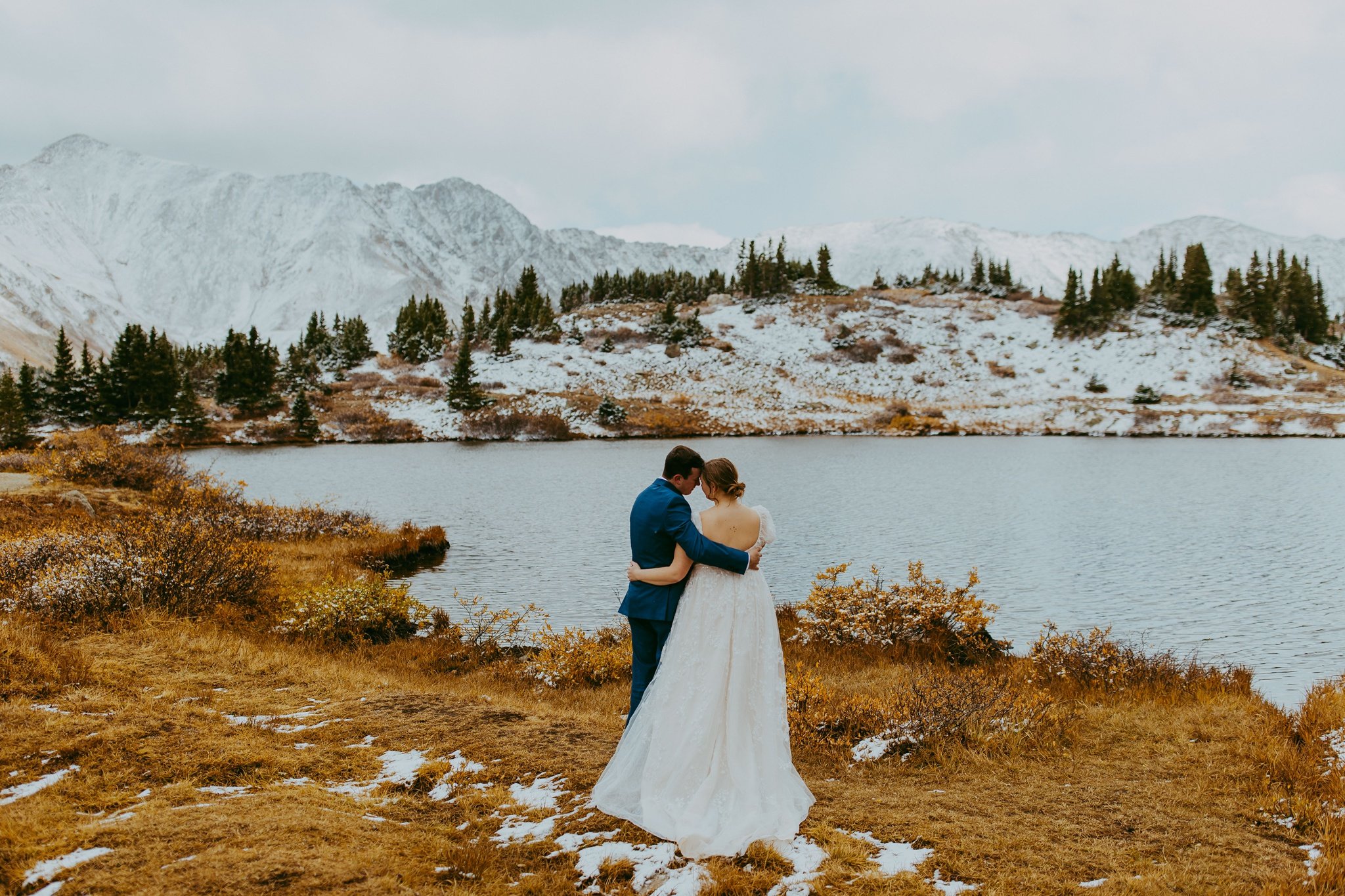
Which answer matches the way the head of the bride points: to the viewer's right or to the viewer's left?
to the viewer's left

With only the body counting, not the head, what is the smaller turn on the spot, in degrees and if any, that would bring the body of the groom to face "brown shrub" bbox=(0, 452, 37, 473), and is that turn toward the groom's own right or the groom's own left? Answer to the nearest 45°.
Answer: approximately 90° to the groom's own left

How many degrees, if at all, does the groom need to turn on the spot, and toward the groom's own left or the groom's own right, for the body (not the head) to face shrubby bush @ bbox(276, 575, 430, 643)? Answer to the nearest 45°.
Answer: approximately 90° to the groom's own left

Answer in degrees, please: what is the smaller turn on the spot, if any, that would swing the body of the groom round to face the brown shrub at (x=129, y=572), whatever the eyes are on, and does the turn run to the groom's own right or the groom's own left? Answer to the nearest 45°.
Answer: approximately 90° to the groom's own left

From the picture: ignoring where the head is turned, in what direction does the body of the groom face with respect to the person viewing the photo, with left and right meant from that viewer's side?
facing away from the viewer and to the right of the viewer

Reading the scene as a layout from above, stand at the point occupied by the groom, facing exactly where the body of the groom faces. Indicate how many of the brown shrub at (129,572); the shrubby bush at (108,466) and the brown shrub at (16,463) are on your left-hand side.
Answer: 3
